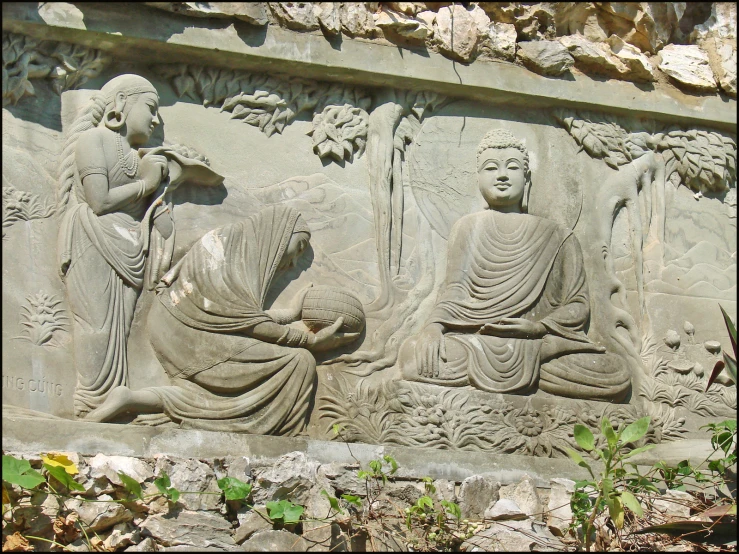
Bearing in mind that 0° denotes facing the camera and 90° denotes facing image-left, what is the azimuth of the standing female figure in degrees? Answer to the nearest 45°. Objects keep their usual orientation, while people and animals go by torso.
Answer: approximately 270°

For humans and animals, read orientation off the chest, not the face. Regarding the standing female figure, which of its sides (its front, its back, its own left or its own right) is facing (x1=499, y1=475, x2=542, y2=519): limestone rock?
front

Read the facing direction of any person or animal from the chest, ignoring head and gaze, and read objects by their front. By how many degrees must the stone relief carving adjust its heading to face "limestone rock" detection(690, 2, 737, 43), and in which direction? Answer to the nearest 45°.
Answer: approximately 135° to its left

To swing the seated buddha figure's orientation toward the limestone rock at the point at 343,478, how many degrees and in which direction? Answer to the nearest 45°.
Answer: approximately 45° to its right

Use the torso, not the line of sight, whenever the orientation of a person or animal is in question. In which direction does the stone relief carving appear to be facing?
toward the camera

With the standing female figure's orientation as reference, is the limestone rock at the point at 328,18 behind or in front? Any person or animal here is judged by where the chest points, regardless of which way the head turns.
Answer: in front

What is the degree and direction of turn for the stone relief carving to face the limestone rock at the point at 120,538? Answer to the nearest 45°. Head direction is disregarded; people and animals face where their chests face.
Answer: approximately 45° to its right

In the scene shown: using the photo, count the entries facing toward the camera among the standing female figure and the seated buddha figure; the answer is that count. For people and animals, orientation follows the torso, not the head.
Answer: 1

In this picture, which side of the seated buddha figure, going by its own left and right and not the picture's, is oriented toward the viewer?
front

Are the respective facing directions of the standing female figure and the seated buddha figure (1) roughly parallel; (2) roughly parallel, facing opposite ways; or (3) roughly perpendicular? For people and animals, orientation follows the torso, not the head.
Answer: roughly perpendicular
